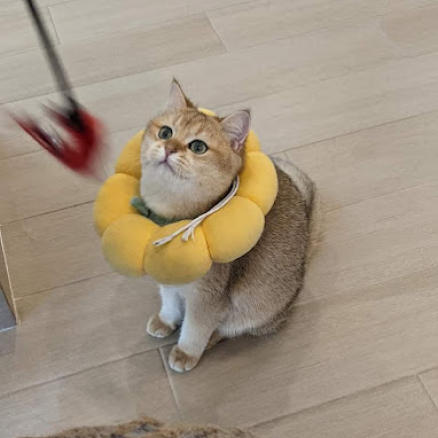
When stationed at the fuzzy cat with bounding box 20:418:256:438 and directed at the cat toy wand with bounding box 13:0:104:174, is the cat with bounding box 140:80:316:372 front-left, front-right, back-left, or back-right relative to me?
front-right

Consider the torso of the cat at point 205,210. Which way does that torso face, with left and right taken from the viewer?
facing the viewer and to the left of the viewer

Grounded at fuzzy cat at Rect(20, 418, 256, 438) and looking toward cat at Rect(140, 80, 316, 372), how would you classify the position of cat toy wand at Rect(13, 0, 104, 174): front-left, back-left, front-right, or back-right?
front-left
